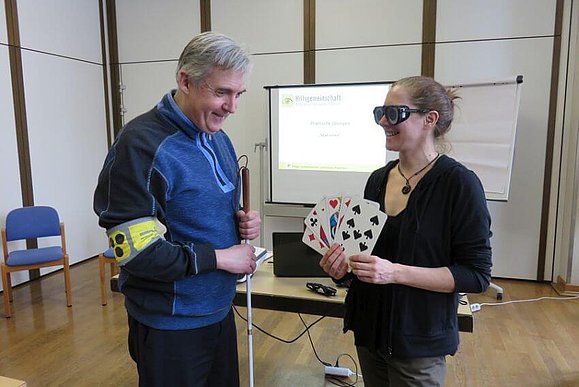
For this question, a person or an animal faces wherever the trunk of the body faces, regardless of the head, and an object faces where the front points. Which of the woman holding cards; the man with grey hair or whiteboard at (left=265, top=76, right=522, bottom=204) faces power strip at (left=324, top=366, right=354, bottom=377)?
the whiteboard

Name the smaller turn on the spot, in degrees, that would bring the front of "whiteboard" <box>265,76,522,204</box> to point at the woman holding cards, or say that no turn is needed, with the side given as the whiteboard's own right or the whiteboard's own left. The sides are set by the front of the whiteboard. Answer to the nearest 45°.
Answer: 0° — it already faces them

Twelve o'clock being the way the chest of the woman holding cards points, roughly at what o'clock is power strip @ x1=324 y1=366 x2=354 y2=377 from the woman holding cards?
The power strip is roughly at 4 o'clock from the woman holding cards.

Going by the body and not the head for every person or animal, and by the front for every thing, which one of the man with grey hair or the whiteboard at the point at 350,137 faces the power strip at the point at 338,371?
the whiteboard

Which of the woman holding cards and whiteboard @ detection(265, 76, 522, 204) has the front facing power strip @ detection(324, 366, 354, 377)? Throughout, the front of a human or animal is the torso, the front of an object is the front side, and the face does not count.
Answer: the whiteboard

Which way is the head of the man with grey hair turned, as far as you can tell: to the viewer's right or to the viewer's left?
to the viewer's right

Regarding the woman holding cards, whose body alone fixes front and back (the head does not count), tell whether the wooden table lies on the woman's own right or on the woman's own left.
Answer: on the woman's own right

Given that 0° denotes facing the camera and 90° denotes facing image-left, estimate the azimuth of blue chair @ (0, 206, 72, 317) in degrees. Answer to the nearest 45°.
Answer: approximately 315°

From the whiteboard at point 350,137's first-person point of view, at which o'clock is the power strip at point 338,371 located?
The power strip is roughly at 12 o'clock from the whiteboard.
